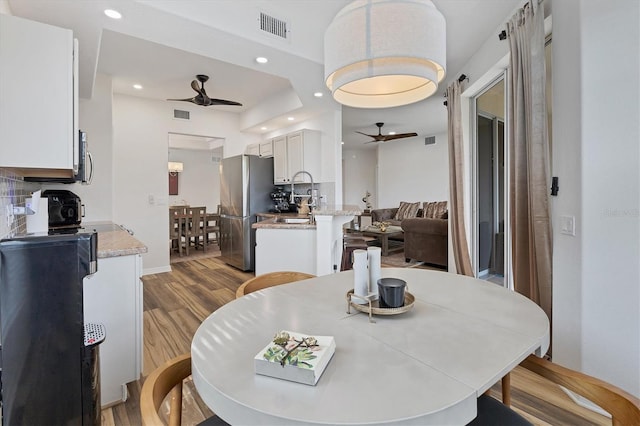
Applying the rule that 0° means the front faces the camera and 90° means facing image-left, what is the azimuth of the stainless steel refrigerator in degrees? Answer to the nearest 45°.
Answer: approximately 45°

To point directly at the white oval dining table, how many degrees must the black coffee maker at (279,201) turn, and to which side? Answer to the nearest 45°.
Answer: approximately 45° to its left

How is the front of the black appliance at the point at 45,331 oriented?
to the viewer's right

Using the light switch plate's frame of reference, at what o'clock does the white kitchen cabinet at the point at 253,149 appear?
The white kitchen cabinet is roughly at 2 o'clock from the light switch plate.

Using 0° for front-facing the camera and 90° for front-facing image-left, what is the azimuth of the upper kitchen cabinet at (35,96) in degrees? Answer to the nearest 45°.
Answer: approximately 270°

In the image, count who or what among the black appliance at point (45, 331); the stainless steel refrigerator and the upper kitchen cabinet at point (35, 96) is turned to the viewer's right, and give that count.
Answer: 2

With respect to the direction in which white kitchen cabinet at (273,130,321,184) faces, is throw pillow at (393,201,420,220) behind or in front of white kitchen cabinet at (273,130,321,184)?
behind
